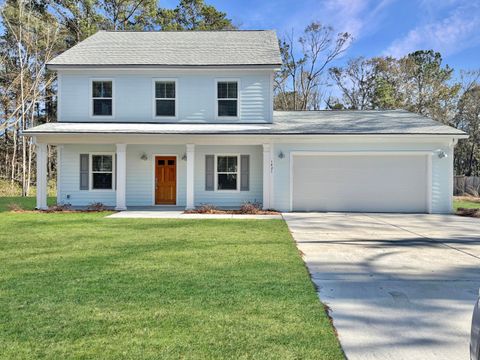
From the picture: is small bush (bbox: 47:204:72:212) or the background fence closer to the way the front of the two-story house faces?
the small bush

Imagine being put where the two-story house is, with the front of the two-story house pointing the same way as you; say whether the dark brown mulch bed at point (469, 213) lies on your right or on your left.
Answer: on your left

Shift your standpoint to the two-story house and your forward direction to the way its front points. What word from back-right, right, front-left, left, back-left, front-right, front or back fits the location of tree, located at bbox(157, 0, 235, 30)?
back

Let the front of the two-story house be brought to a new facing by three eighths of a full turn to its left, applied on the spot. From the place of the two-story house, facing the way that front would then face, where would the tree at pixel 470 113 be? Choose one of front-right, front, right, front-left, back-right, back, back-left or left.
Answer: front

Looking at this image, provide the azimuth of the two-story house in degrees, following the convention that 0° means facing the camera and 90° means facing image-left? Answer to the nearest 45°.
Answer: approximately 0°

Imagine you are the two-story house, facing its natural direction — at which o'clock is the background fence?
The background fence is roughly at 8 o'clock from the two-story house.

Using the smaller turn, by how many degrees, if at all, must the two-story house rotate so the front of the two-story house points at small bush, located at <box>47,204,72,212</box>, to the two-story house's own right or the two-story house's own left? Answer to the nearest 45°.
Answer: approximately 90° to the two-story house's own right

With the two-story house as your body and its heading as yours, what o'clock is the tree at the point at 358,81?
The tree is roughly at 7 o'clock from the two-story house.

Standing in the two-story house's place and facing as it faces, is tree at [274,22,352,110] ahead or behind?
behind

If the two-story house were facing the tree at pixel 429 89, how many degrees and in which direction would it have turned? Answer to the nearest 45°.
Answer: approximately 135° to its left
